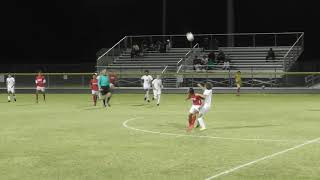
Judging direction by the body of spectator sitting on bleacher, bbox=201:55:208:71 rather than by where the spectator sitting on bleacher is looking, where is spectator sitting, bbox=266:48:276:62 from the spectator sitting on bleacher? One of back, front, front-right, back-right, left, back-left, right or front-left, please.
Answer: left

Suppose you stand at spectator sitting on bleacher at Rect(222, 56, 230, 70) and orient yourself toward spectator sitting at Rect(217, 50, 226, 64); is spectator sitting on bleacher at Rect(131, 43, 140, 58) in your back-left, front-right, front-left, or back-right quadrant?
front-left

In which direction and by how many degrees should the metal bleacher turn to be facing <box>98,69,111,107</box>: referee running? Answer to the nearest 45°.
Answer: approximately 45° to its right

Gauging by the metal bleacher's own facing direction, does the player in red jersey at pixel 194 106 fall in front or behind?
in front

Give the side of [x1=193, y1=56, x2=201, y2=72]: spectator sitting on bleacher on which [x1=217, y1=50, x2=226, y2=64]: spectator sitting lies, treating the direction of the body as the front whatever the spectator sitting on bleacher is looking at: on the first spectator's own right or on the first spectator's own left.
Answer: on the first spectator's own left

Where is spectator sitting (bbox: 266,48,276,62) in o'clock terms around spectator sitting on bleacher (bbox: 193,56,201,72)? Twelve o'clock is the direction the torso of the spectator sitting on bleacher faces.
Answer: The spectator sitting is roughly at 9 o'clock from the spectator sitting on bleacher.

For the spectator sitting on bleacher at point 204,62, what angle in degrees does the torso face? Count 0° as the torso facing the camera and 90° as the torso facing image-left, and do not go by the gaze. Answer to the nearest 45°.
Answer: approximately 0°

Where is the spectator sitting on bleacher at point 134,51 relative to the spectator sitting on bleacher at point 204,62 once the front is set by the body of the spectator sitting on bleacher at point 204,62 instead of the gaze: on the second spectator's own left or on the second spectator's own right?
on the second spectator's own right

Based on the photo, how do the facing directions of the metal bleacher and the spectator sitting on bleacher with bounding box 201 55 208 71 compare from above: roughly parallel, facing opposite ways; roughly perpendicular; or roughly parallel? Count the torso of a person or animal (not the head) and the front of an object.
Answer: roughly parallel

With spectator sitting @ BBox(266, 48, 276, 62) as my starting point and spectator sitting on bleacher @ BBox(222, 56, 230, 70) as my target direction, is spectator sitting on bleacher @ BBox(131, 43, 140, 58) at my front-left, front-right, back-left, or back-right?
front-right

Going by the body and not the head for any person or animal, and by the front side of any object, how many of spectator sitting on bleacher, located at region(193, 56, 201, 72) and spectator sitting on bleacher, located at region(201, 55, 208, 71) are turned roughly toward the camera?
2

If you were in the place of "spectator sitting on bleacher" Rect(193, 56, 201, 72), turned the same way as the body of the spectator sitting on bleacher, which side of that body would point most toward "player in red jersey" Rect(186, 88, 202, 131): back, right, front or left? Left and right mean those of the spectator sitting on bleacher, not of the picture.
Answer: front

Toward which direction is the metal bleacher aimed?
toward the camera
